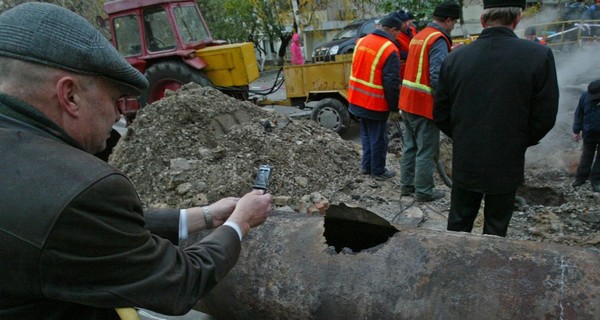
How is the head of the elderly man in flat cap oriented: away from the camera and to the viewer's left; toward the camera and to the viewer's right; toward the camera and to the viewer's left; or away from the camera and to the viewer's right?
away from the camera and to the viewer's right

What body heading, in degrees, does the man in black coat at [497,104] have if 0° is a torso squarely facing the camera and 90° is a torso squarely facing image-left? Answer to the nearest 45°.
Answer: approximately 180°

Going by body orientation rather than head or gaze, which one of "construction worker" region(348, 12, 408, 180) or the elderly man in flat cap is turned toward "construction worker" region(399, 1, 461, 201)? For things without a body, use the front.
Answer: the elderly man in flat cap

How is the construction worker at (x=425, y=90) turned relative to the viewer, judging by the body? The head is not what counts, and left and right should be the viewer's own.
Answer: facing away from the viewer and to the right of the viewer

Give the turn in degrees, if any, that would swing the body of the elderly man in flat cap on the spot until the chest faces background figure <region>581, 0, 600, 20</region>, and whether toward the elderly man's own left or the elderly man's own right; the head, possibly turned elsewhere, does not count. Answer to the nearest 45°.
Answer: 0° — they already face them

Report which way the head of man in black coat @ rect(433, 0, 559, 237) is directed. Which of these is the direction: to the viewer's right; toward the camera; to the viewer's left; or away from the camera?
away from the camera

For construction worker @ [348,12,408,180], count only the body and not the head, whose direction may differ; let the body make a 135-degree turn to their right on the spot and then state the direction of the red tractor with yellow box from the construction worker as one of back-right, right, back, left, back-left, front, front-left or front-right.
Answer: back-right

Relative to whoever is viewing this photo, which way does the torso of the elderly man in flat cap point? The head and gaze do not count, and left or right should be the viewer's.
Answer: facing away from the viewer and to the right of the viewer
